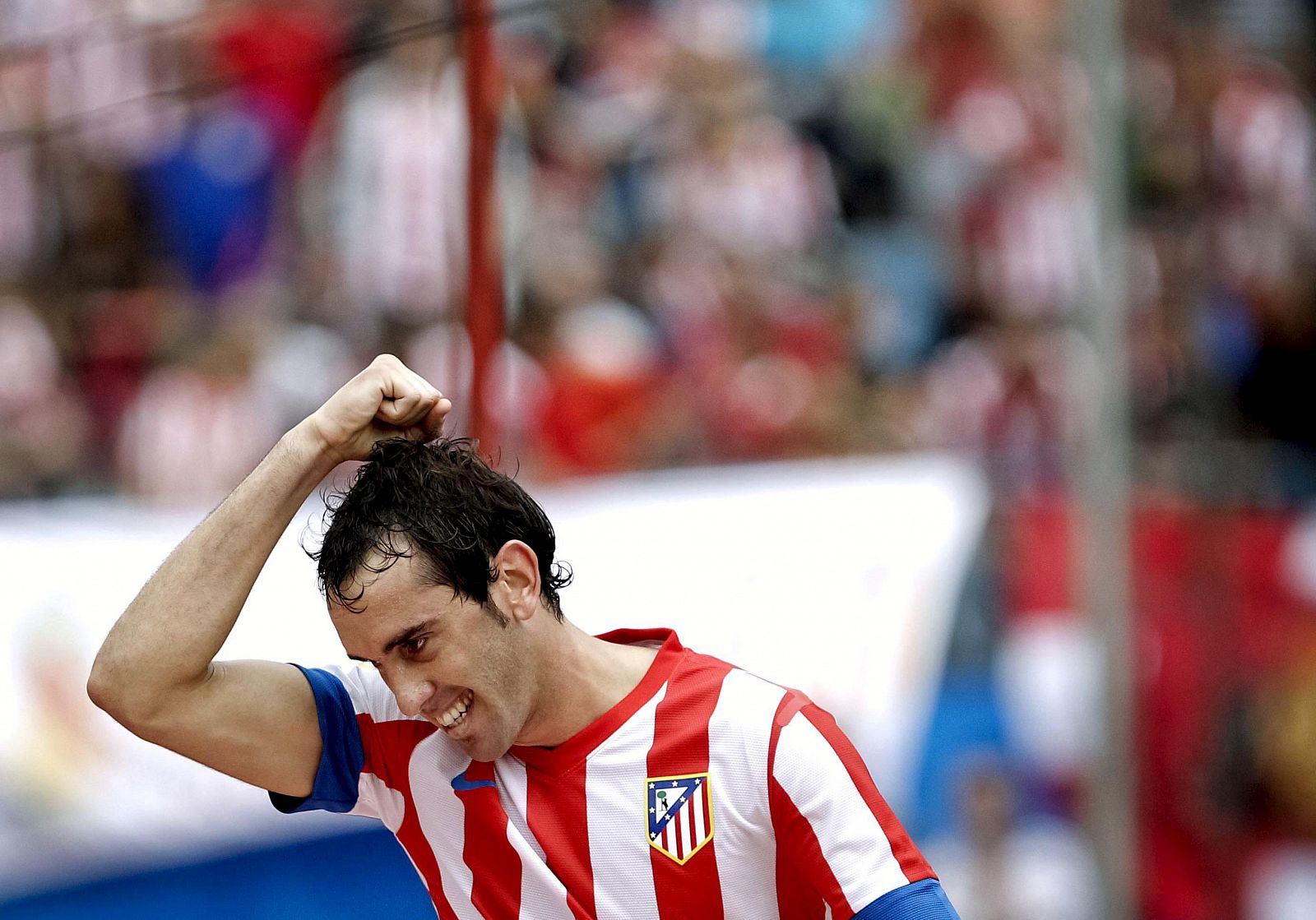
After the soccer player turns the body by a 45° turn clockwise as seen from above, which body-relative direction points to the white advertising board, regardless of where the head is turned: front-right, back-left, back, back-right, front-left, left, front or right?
right

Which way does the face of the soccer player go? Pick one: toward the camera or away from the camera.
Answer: toward the camera

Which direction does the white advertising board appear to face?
toward the camera

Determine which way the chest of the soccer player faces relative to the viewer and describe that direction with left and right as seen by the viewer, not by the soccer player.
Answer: facing the viewer and to the left of the viewer
